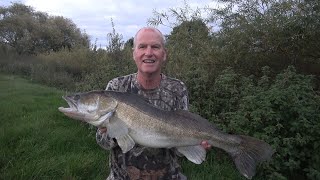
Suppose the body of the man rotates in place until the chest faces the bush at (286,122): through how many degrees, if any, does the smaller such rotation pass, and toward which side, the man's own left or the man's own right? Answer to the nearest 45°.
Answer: approximately 135° to the man's own left

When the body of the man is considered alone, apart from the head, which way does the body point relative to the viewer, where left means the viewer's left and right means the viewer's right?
facing the viewer

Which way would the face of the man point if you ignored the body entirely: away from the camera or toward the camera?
toward the camera
